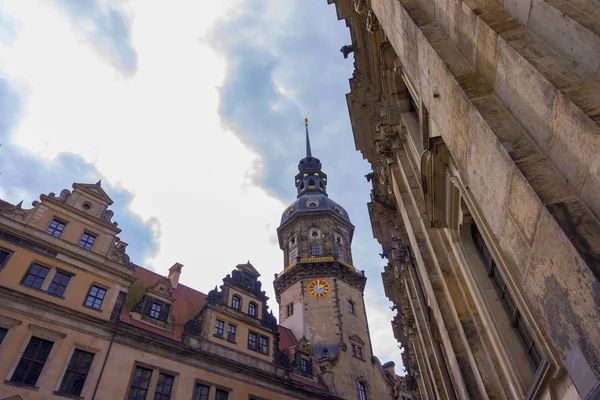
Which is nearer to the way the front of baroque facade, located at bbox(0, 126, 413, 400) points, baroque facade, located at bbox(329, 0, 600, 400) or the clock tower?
the baroque facade

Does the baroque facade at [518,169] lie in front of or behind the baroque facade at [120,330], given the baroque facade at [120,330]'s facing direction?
in front

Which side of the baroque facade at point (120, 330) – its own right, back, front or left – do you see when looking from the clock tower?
left

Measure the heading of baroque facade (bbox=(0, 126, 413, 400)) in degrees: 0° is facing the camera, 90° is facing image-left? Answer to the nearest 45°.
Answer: approximately 315°
